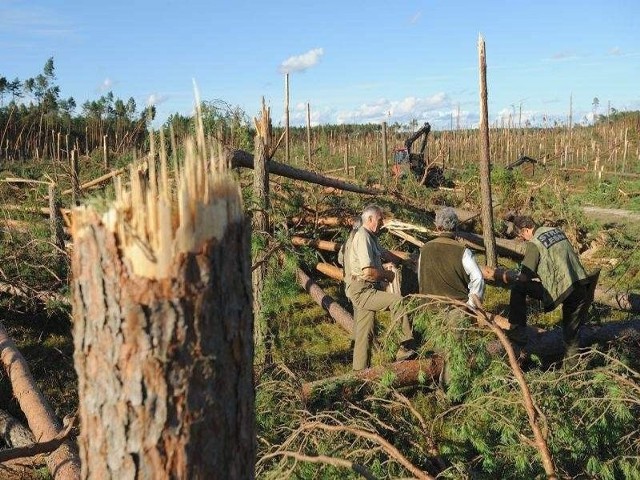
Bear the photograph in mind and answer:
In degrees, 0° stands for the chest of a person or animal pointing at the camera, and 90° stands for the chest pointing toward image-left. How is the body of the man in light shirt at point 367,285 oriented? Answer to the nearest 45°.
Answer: approximately 270°

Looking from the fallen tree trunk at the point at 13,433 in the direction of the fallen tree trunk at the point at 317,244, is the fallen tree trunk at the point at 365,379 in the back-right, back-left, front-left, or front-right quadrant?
front-right

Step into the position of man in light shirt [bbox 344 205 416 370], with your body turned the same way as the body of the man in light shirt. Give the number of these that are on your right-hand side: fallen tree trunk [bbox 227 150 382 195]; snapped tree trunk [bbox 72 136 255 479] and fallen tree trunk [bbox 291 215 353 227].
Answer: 1

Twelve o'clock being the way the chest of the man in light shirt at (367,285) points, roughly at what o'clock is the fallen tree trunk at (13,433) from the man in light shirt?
The fallen tree trunk is roughly at 5 o'clock from the man in light shirt.

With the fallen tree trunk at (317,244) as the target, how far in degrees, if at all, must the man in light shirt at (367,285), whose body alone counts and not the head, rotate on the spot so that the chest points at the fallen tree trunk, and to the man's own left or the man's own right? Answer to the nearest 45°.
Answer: approximately 90° to the man's own left

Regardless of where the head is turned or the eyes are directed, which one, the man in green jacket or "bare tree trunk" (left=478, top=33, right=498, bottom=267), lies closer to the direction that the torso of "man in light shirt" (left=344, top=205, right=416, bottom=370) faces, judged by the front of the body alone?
the man in green jacket

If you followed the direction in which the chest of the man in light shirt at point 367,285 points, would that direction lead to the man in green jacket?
yes

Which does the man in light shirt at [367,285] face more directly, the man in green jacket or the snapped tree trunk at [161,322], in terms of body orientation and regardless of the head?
the man in green jacket
